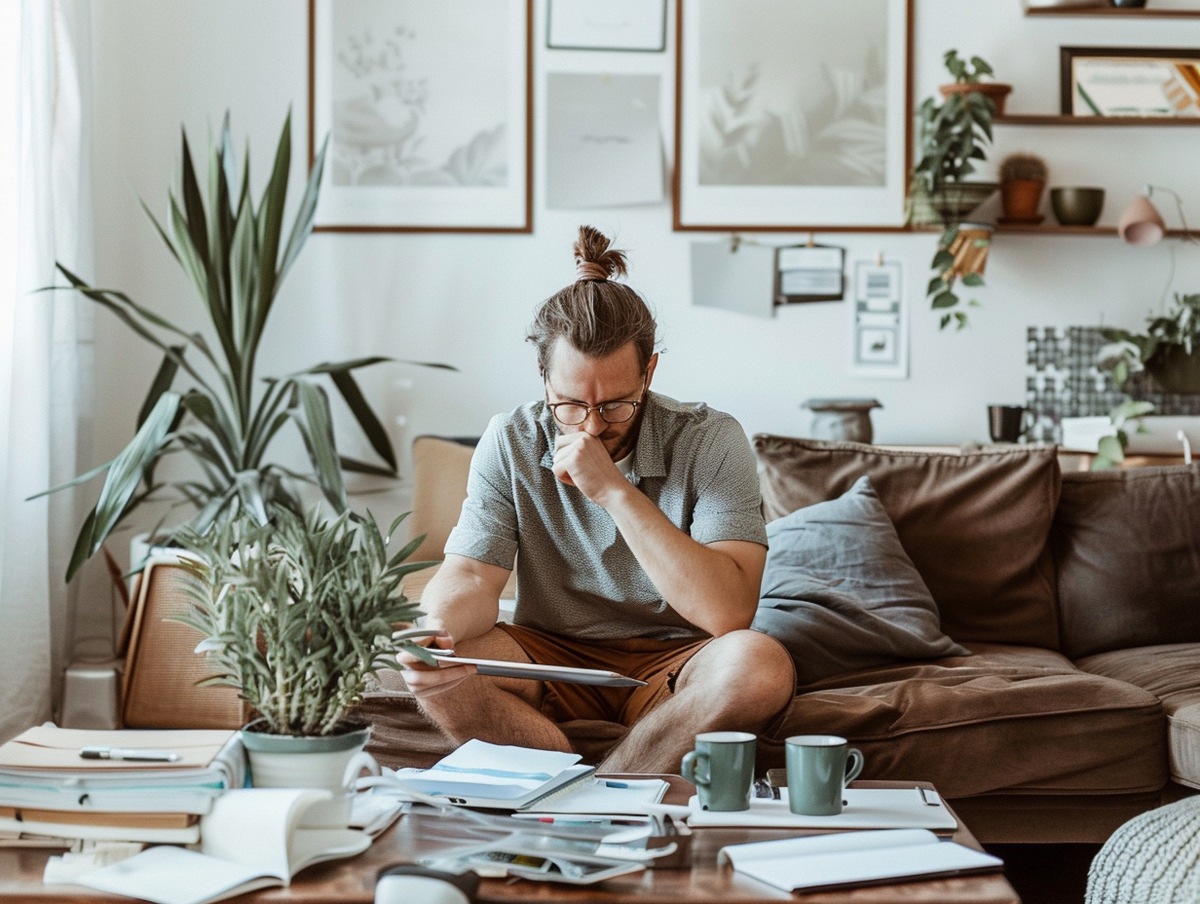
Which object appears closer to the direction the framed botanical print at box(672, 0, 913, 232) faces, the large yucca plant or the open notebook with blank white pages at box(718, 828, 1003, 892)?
the open notebook with blank white pages

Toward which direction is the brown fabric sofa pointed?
toward the camera

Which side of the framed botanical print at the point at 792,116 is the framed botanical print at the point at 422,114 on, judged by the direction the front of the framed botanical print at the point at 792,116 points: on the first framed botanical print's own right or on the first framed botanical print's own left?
on the first framed botanical print's own right

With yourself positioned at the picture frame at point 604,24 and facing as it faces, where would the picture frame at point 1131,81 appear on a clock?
the picture frame at point 1131,81 is roughly at 9 o'clock from the picture frame at point 604,24.

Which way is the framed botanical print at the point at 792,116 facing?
toward the camera

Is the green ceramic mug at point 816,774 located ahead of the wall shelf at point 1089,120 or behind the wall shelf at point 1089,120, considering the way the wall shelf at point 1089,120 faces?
ahead

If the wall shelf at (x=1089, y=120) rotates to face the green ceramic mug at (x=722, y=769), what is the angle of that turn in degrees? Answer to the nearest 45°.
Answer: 0° — it already faces it

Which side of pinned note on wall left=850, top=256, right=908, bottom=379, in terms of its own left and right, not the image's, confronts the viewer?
front

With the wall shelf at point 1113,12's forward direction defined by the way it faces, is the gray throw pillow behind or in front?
in front

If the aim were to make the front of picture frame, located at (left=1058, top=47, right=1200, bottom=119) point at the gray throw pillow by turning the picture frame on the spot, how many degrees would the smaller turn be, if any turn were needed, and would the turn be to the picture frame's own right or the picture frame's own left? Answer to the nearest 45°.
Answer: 0° — it already faces it

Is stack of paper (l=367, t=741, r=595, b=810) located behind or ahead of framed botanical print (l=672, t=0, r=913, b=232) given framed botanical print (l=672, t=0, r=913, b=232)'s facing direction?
ahead

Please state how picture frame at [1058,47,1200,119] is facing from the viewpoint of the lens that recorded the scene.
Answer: facing the viewer

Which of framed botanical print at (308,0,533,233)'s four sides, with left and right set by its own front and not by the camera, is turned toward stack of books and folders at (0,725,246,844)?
front
